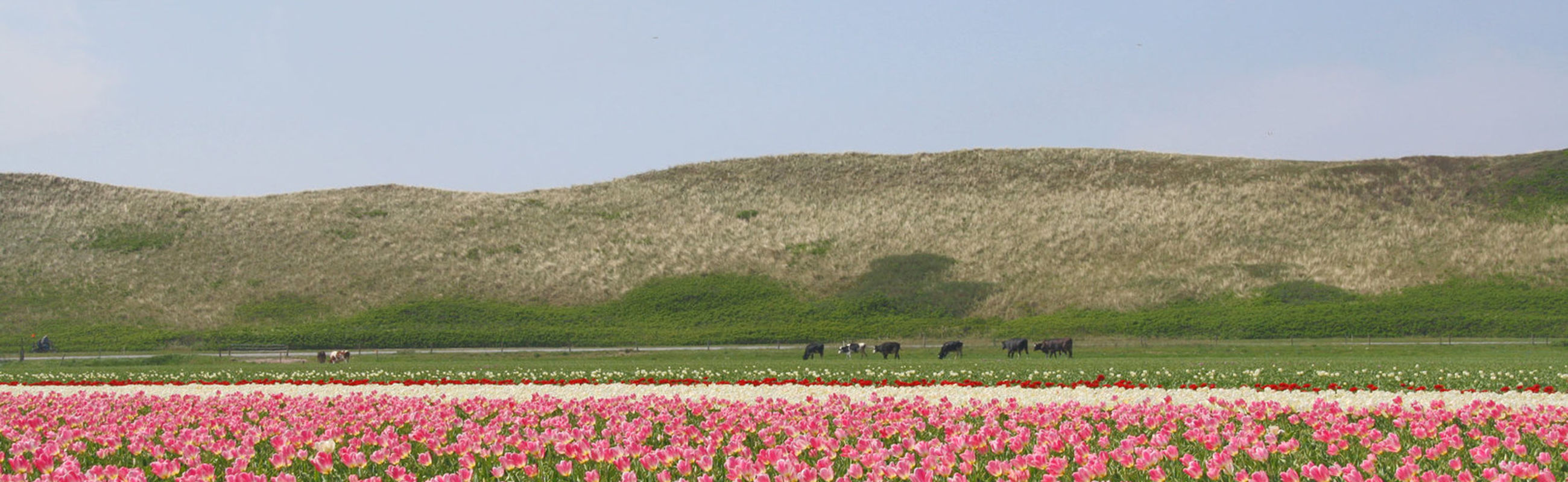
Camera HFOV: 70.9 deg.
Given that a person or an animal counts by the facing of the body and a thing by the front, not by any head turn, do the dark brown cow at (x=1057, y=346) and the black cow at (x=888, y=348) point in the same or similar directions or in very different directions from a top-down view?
same or similar directions

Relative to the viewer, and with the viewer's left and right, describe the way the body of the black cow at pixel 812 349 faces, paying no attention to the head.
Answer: facing to the left of the viewer

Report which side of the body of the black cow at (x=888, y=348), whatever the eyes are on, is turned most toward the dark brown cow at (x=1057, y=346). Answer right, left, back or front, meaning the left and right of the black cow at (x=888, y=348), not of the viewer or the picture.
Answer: back

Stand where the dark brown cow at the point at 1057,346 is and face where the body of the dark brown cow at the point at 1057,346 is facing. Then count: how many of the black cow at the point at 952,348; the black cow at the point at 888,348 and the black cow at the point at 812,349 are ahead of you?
3

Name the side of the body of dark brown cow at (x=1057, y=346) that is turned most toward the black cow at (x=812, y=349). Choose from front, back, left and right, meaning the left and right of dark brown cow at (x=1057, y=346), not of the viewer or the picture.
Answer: front

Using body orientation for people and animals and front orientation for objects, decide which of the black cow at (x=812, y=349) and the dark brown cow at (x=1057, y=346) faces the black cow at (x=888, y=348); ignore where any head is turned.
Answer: the dark brown cow at (x=1057, y=346)

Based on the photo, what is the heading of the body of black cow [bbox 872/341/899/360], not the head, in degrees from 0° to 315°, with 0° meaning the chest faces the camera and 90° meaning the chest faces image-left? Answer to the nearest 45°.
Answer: approximately 90°

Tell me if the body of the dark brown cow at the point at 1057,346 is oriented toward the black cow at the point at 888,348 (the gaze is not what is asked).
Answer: yes

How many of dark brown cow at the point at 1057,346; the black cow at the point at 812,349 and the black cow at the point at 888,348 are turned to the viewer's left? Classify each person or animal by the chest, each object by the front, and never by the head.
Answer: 3

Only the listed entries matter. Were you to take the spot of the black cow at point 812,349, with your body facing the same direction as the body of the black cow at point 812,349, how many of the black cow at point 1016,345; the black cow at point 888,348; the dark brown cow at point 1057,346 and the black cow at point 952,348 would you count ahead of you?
0

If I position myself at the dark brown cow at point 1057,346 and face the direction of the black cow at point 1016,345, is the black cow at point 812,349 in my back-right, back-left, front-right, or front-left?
front-left

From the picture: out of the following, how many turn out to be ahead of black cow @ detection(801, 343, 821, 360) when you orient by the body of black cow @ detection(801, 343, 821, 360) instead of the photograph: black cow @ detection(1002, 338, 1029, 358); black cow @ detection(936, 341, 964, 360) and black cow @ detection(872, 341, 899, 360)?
0

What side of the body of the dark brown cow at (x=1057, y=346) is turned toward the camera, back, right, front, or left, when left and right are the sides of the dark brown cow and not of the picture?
left

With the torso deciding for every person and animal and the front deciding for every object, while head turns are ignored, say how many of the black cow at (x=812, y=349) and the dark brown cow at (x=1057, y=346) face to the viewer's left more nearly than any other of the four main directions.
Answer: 2

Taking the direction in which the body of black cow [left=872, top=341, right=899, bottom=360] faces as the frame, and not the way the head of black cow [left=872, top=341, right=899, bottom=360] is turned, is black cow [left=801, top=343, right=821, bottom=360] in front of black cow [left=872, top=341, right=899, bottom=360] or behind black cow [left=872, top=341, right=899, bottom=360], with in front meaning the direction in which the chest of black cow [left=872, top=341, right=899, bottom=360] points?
in front
